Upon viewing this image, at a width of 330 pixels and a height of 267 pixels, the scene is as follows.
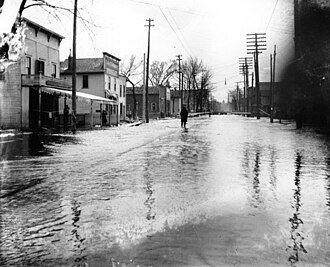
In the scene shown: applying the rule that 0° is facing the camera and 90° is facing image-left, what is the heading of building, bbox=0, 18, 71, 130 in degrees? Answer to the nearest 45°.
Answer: approximately 315°
